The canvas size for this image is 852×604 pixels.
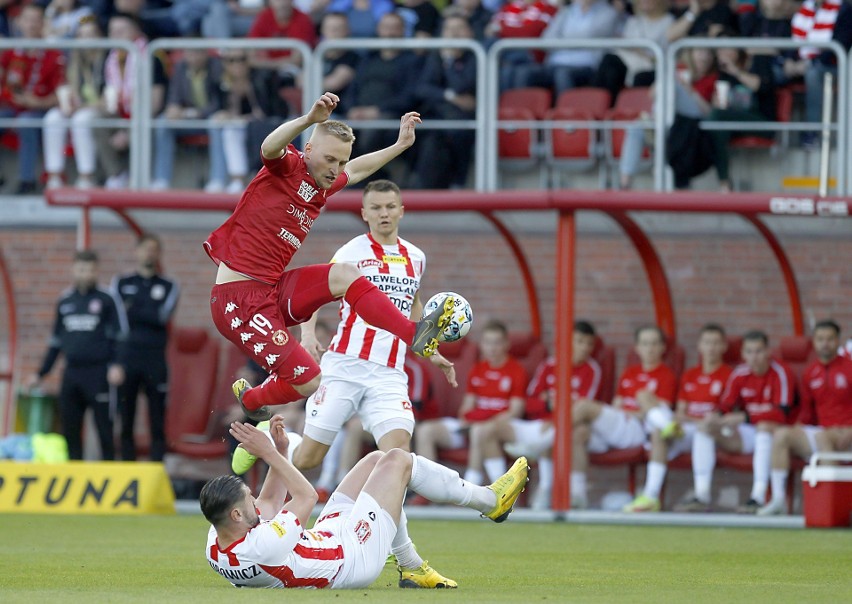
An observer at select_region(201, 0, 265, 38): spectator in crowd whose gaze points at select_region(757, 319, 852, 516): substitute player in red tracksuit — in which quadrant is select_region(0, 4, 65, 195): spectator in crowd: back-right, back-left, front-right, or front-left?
back-right

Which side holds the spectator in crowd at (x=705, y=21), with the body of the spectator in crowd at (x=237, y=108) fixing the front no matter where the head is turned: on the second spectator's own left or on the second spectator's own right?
on the second spectator's own left

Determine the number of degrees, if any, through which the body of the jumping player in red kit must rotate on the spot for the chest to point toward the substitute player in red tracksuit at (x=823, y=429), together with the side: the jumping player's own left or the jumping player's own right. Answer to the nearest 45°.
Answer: approximately 90° to the jumping player's own left

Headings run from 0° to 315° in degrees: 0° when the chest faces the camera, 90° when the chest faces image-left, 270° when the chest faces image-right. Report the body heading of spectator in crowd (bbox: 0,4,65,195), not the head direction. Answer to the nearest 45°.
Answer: approximately 0°

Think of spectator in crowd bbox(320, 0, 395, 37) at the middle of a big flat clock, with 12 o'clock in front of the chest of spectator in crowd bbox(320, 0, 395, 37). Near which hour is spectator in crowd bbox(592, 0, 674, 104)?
spectator in crowd bbox(592, 0, 674, 104) is roughly at 10 o'clock from spectator in crowd bbox(320, 0, 395, 37).

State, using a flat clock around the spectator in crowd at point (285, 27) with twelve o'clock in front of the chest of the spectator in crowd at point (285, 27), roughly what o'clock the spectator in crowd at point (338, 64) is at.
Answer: the spectator in crowd at point (338, 64) is roughly at 11 o'clock from the spectator in crowd at point (285, 27).

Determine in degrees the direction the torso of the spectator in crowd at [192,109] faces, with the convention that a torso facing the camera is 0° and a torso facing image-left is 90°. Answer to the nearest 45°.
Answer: approximately 0°

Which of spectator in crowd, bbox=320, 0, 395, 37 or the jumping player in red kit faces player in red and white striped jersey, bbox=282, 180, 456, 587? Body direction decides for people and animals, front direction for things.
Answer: the spectator in crowd

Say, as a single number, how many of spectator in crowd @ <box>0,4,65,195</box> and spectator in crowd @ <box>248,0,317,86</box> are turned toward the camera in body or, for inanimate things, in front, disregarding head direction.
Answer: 2
